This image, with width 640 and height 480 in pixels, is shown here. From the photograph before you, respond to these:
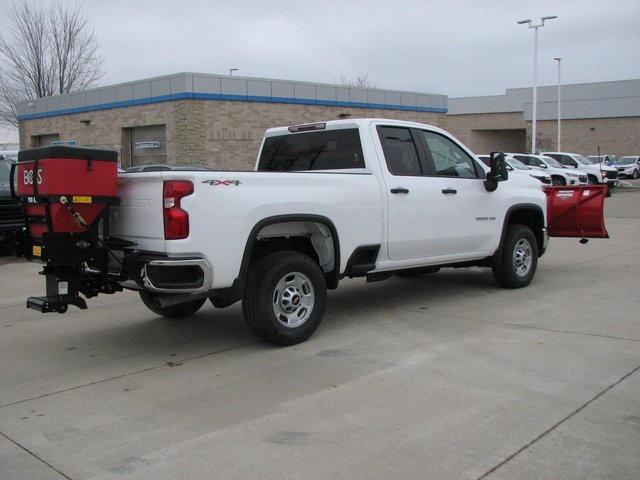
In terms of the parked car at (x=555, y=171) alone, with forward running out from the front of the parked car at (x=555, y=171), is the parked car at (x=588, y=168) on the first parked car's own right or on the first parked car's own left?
on the first parked car's own left

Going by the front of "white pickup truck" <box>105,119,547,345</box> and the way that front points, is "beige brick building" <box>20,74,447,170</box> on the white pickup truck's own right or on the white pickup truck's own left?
on the white pickup truck's own left

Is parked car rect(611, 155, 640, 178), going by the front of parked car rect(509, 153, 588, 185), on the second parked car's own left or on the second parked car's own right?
on the second parked car's own left

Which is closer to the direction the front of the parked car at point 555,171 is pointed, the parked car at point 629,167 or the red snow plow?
the red snow plow

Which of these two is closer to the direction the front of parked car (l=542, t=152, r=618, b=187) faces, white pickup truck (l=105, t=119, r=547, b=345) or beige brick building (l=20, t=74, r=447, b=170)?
the white pickup truck

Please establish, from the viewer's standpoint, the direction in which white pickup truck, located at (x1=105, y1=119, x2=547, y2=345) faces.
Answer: facing away from the viewer and to the right of the viewer
